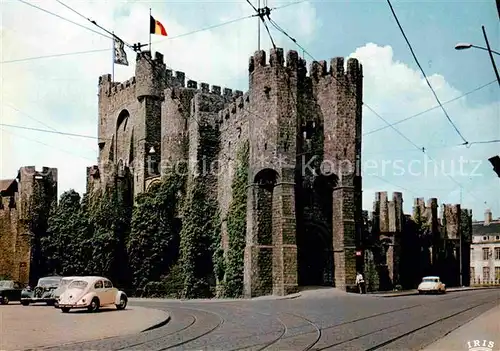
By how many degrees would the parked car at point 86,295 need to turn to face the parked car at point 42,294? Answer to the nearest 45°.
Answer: approximately 45° to its left

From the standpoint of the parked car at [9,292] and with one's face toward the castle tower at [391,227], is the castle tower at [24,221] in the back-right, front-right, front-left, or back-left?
front-left

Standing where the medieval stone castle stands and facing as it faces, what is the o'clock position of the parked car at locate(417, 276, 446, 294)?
The parked car is roughly at 10 o'clock from the medieval stone castle.

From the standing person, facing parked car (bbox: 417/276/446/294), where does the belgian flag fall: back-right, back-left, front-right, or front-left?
back-left

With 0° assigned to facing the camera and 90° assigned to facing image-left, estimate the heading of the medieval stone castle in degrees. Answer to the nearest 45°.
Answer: approximately 315°

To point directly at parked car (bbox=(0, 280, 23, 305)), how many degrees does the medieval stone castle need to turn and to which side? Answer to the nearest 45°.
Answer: approximately 90° to its right

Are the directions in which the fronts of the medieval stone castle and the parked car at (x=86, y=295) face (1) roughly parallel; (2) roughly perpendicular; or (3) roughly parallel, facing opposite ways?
roughly perpendicular
